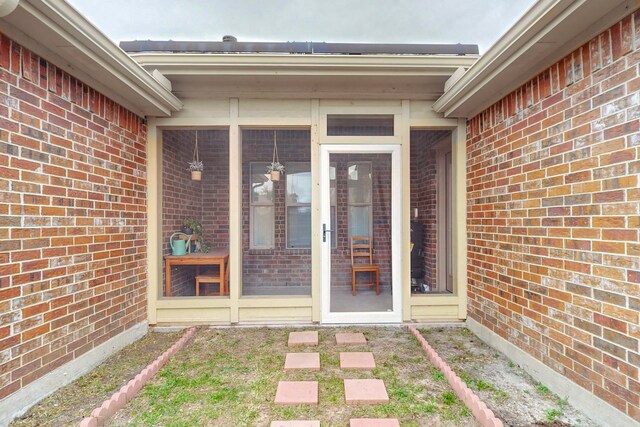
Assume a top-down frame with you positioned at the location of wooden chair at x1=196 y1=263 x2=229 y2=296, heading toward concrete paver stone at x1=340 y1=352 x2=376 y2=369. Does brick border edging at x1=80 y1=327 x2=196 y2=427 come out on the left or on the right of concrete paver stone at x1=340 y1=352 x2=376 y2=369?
right
